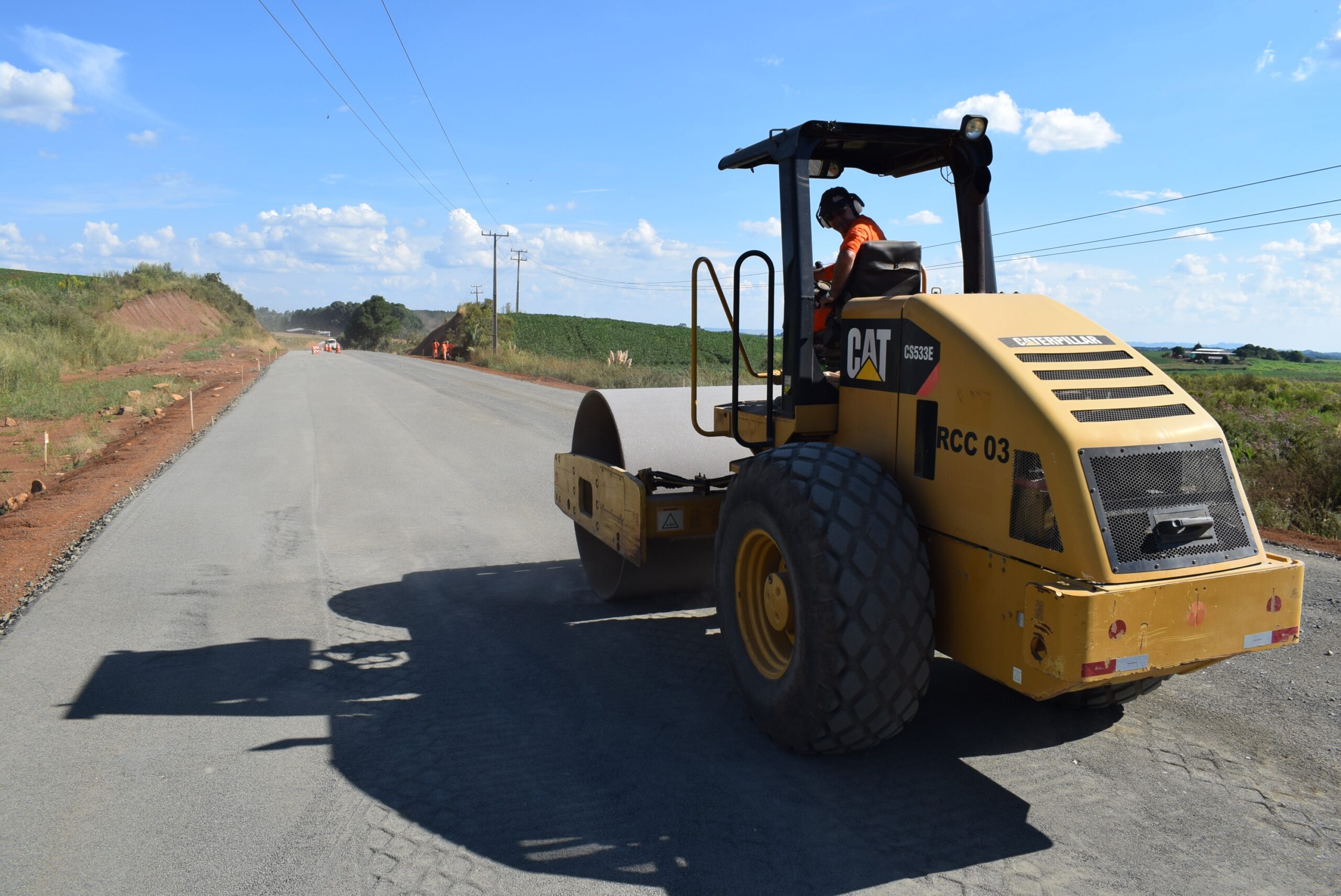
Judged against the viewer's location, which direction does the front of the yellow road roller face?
facing away from the viewer and to the left of the viewer
